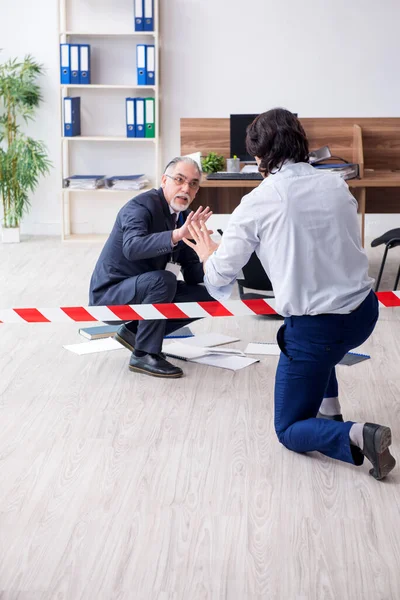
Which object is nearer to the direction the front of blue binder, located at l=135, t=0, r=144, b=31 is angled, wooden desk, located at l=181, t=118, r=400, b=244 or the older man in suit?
the older man in suit

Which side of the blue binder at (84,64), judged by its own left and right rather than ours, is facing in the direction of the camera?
front

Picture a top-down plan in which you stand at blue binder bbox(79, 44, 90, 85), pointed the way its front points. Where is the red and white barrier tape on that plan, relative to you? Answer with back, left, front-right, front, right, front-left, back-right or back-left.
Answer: front

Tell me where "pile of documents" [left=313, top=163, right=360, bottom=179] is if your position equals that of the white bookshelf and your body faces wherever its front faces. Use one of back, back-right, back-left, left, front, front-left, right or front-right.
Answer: front-left

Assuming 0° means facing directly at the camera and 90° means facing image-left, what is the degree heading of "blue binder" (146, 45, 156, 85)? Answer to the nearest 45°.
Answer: approximately 0°

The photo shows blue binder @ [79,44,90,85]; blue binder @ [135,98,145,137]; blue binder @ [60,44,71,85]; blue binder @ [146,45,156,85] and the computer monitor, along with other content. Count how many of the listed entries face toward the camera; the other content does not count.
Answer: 5

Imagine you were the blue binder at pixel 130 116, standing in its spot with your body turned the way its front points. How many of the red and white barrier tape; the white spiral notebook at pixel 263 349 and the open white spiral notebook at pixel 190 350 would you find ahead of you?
3

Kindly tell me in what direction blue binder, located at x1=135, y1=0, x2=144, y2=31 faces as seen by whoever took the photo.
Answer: facing the viewer

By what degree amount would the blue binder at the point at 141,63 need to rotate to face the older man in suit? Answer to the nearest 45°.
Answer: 0° — it already faces them

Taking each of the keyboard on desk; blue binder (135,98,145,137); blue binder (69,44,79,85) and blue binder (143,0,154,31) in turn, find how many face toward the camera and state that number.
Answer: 4

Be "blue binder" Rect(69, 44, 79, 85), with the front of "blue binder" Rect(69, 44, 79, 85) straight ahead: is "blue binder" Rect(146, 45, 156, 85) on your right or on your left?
on your left

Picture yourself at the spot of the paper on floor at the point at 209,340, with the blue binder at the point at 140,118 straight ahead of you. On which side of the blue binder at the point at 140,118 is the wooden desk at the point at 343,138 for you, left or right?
right

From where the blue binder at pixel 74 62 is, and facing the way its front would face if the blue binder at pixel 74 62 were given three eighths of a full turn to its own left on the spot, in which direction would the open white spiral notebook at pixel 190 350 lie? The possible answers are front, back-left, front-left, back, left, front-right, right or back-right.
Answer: back-right

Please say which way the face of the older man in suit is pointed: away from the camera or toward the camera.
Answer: toward the camera

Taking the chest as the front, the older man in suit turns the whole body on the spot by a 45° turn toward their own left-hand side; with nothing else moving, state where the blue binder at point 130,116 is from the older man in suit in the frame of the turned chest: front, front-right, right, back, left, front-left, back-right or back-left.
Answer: left

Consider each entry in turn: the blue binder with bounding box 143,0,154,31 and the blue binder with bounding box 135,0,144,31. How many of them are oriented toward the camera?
2

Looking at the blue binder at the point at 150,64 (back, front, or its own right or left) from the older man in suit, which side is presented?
front

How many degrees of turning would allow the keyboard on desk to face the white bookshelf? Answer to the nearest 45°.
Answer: approximately 135° to its right

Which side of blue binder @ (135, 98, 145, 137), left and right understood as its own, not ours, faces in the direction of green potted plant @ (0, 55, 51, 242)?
right

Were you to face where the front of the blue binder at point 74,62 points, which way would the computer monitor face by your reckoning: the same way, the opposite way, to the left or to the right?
the same way

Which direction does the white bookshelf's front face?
toward the camera

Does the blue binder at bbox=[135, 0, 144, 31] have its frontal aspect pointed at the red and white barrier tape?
yes

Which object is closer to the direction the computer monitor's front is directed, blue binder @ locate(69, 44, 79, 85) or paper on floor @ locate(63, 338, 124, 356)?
the paper on floor
